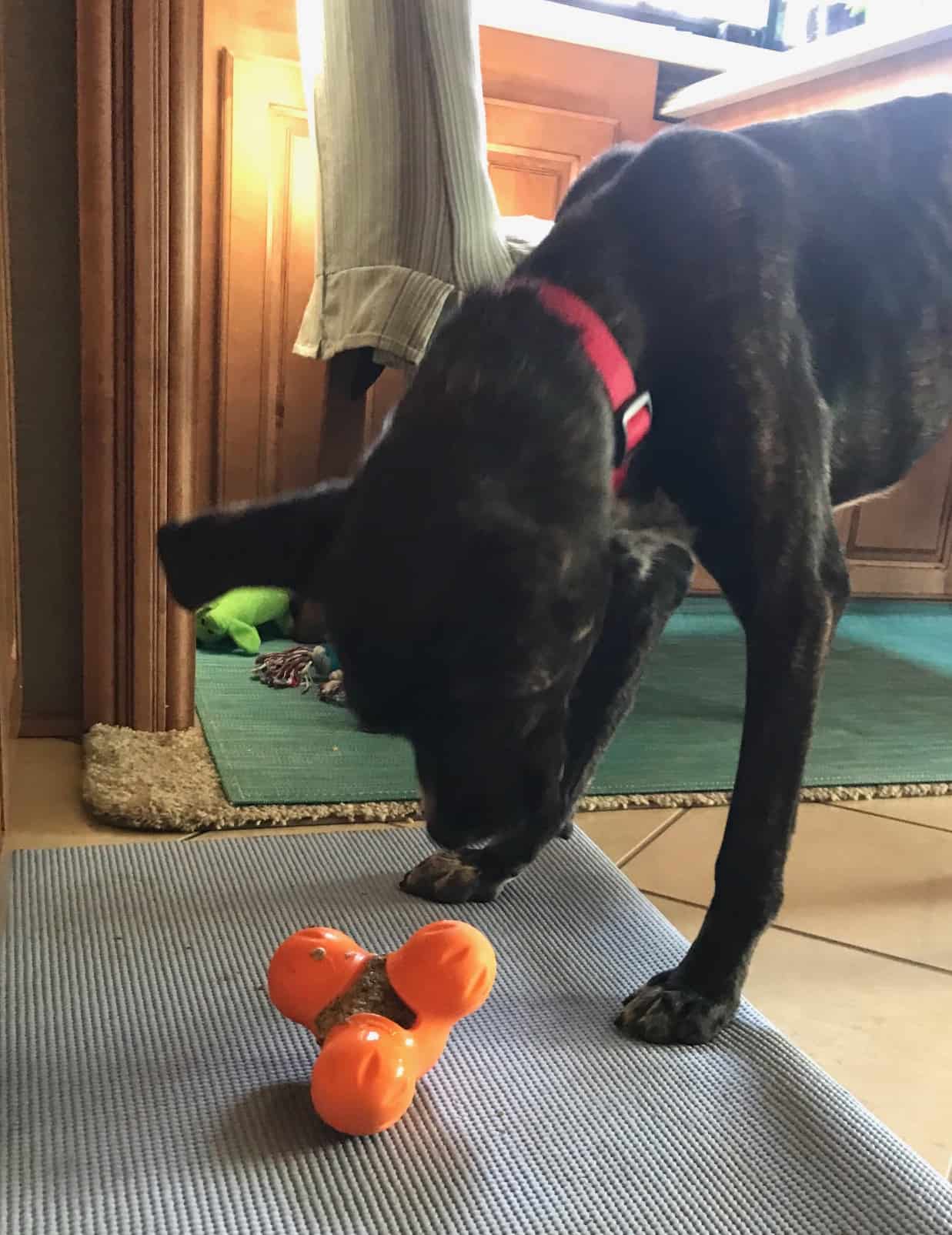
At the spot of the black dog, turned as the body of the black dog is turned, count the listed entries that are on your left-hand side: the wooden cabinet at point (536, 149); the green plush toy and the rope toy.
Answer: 0

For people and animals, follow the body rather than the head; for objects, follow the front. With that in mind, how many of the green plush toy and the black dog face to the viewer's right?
0

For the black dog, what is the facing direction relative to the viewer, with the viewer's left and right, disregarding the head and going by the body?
facing the viewer and to the left of the viewer

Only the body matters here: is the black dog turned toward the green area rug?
no

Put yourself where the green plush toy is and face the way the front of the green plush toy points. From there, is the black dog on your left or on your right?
on your left

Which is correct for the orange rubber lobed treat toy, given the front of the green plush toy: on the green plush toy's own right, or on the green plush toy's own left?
on the green plush toy's own left

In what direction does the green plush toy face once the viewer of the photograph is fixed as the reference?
facing to the left of the viewer
